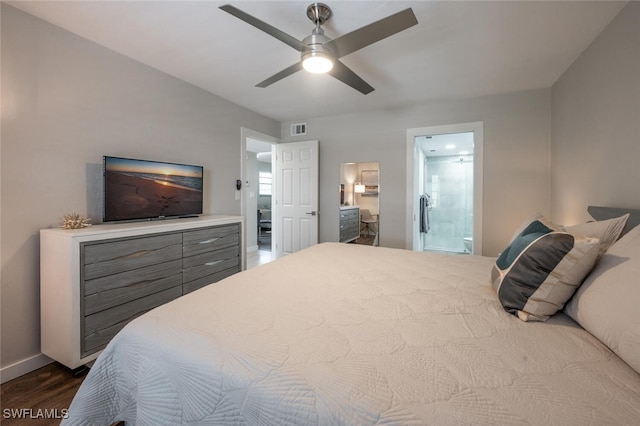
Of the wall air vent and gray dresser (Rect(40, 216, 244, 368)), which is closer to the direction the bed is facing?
the gray dresser

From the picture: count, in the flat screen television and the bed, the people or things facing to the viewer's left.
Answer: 1

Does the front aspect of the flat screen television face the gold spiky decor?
no

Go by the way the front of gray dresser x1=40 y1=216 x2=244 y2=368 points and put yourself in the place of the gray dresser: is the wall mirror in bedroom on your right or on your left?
on your left

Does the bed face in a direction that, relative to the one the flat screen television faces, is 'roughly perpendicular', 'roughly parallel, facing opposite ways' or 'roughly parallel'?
roughly parallel, facing opposite ways

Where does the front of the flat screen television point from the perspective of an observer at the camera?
facing the viewer and to the right of the viewer

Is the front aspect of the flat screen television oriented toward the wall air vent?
no

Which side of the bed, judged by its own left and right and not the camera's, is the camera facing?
left

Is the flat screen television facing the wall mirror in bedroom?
no

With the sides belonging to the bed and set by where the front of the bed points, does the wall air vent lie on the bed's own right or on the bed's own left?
on the bed's own right

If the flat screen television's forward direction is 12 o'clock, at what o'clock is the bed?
The bed is roughly at 1 o'clock from the flat screen television.
